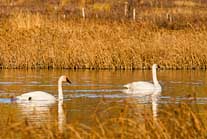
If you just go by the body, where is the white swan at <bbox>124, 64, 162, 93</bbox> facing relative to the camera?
to the viewer's right
